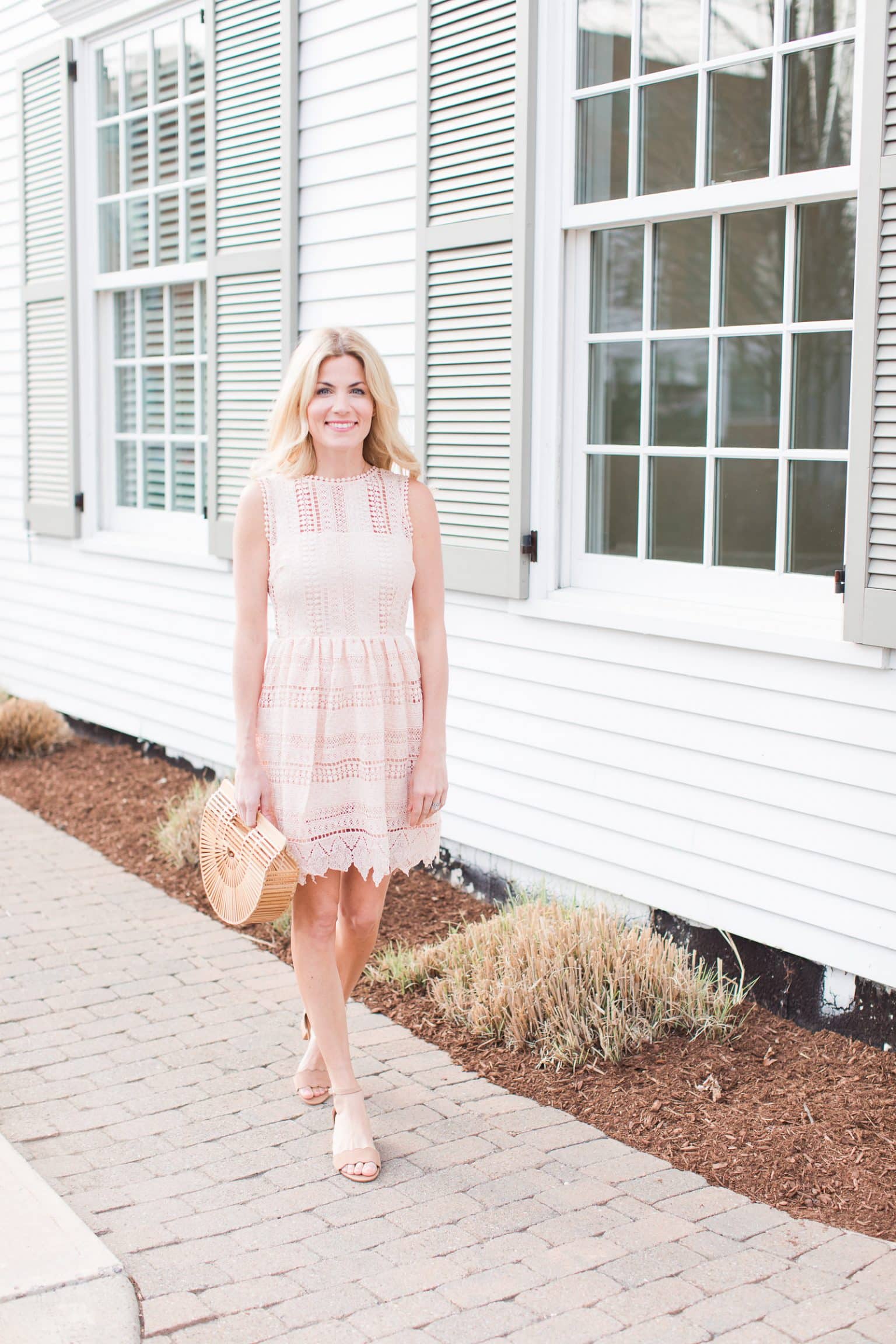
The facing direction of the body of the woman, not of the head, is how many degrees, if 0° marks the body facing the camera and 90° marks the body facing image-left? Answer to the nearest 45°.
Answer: approximately 0°

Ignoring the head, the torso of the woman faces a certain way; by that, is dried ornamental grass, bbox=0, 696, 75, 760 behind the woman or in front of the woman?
behind

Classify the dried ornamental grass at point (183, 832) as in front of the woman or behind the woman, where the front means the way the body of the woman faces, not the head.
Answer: behind
